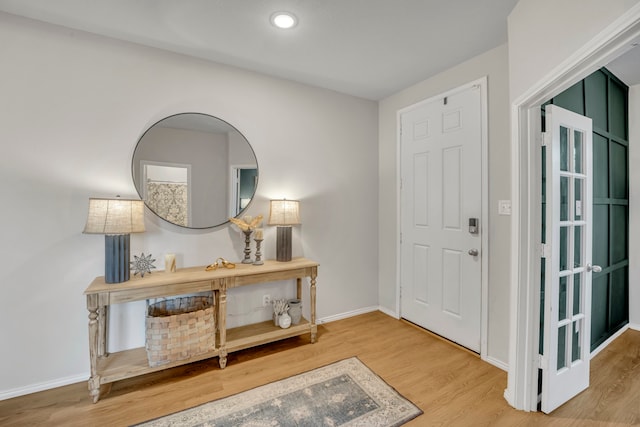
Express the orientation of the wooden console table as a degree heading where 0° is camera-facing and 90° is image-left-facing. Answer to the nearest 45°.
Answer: approximately 315°

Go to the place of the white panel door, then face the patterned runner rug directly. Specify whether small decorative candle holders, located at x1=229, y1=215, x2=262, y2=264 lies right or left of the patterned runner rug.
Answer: right

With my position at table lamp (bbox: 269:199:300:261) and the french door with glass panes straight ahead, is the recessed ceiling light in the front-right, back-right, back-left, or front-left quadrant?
front-right

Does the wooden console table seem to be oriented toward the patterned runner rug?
yes

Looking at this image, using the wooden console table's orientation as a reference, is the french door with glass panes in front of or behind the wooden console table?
in front

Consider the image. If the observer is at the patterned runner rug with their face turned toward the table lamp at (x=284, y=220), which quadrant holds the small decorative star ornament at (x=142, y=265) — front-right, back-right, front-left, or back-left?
front-left
